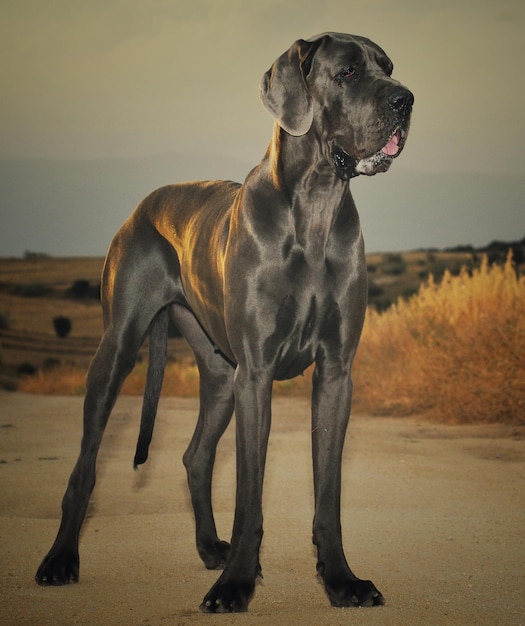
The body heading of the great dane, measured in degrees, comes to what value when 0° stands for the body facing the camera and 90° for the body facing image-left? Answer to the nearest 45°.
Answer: approximately 315°
